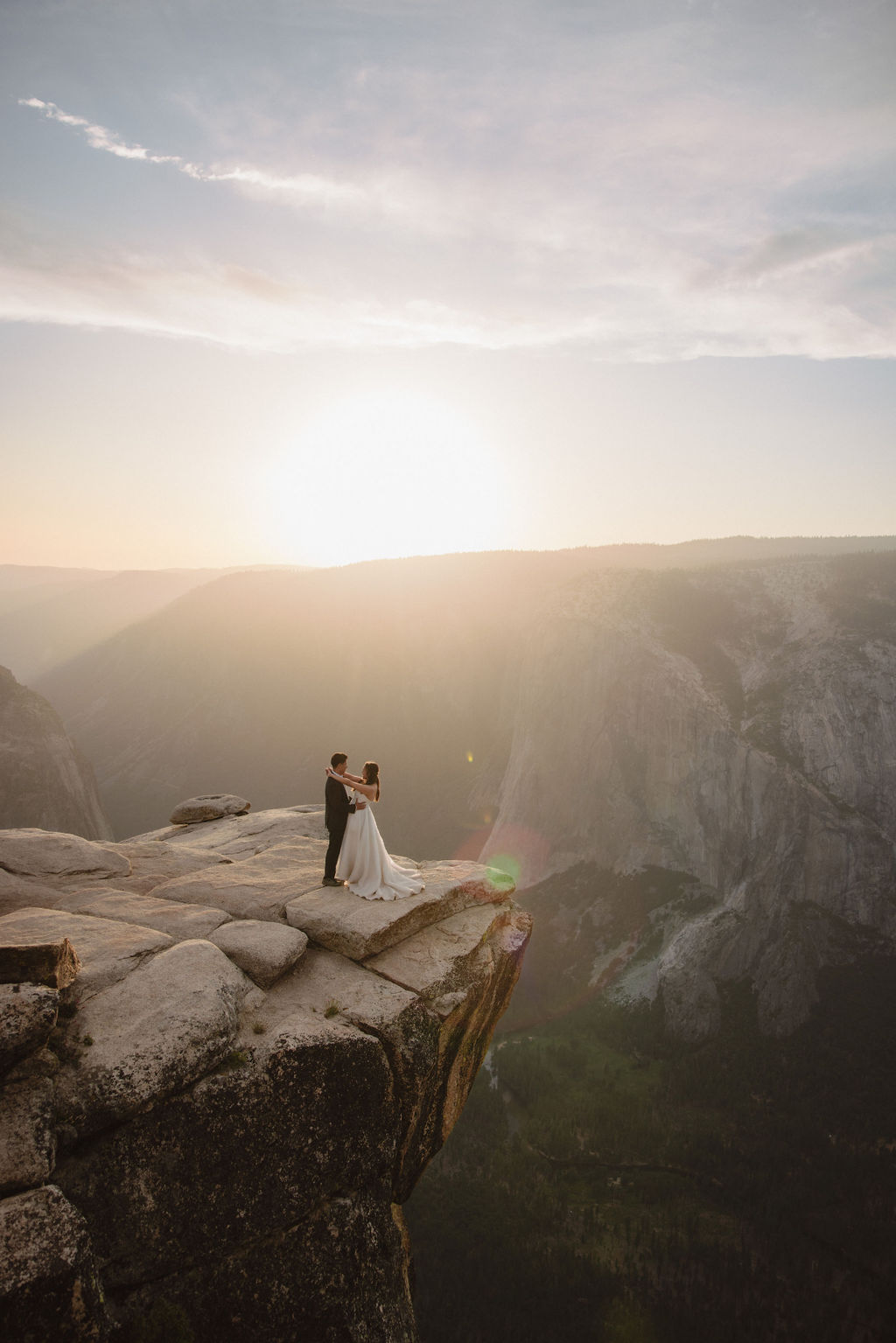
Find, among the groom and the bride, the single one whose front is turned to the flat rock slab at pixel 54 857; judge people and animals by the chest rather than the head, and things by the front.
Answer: the bride

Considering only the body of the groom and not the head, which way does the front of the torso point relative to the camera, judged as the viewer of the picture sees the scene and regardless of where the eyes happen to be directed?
to the viewer's right

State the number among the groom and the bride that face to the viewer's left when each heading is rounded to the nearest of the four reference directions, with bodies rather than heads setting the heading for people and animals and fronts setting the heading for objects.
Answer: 1

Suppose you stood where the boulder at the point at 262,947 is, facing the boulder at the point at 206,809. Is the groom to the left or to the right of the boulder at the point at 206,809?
right

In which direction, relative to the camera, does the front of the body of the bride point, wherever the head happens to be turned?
to the viewer's left

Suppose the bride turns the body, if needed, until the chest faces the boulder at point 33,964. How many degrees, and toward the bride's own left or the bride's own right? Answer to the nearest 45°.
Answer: approximately 45° to the bride's own left

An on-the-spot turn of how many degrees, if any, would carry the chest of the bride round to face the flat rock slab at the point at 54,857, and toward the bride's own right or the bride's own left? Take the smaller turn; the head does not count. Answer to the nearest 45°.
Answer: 0° — they already face it

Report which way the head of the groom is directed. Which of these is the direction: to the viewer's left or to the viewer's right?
to the viewer's right

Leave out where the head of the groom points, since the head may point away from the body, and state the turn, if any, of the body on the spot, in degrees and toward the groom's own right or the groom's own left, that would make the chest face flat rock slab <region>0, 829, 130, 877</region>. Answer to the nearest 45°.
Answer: approximately 180°

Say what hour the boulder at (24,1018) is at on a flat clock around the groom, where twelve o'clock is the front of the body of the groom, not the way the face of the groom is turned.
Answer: The boulder is roughly at 4 o'clock from the groom.

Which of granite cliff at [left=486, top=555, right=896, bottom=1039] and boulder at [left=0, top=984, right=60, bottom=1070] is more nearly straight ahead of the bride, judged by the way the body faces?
the boulder

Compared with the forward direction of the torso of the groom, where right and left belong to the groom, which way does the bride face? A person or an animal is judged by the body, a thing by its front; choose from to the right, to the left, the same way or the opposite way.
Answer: the opposite way
